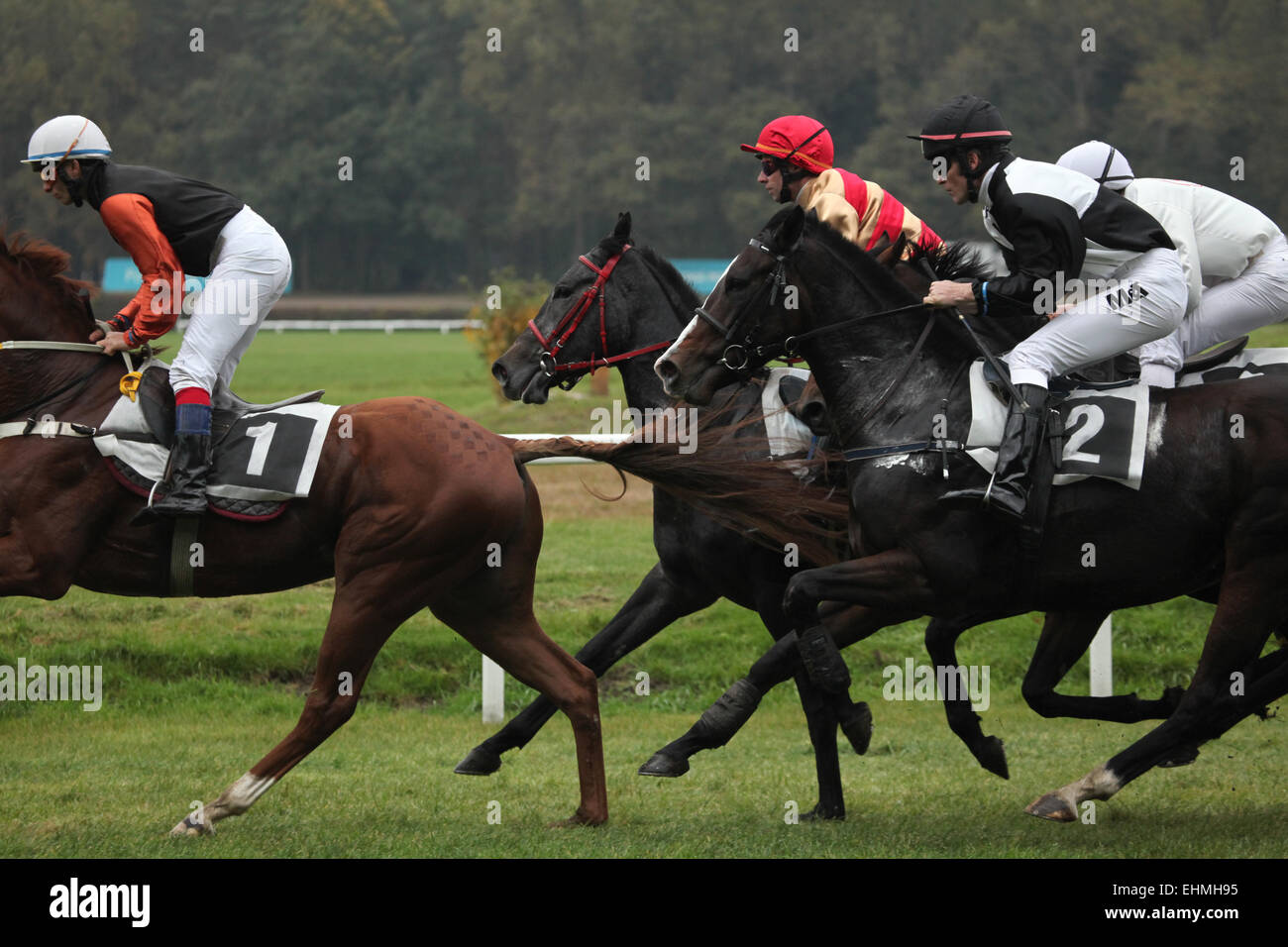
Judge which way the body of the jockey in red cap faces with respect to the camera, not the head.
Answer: to the viewer's left

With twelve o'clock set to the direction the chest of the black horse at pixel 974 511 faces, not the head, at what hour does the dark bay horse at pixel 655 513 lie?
The dark bay horse is roughly at 1 o'clock from the black horse.

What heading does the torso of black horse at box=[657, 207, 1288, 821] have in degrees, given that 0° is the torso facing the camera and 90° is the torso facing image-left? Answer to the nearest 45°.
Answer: approximately 90°

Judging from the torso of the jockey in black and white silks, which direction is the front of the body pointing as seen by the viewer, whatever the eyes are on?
to the viewer's left

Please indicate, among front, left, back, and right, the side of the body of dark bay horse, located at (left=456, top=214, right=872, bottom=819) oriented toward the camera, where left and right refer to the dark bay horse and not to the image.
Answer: left

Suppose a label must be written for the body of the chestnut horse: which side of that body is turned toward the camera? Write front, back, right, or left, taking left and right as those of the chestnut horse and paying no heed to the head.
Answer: left

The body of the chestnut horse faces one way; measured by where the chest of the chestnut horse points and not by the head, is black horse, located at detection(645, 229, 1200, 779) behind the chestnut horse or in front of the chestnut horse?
behind

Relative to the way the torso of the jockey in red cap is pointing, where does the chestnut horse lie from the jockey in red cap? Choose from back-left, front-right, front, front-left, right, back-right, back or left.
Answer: front-left

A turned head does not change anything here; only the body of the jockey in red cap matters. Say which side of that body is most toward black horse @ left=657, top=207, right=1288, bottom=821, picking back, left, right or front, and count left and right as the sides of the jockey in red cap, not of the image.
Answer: left
